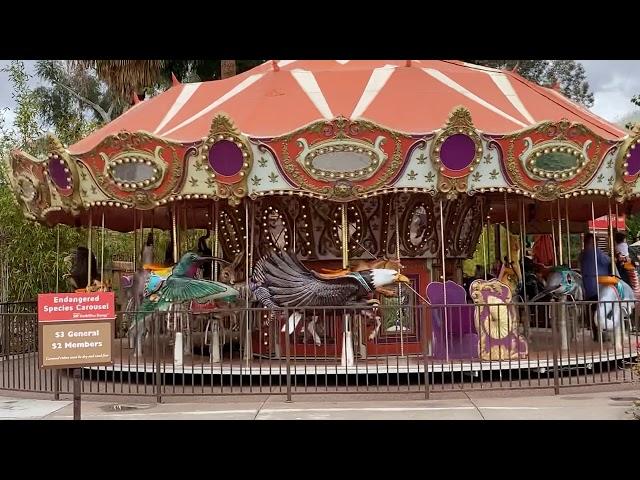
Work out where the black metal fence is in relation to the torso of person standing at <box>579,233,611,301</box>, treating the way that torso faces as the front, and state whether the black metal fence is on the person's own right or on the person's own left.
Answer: on the person's own right
